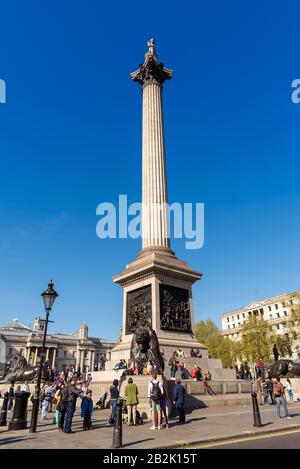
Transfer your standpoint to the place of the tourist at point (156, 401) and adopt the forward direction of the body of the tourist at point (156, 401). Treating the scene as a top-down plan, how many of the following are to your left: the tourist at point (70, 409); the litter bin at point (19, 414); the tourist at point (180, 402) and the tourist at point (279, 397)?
2

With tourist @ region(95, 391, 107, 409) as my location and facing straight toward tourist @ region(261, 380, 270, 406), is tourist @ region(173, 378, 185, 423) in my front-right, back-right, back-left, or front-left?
front-right

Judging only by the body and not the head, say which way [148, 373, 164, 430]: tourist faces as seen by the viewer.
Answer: away from the camera

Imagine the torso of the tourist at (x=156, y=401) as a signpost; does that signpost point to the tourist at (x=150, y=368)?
yes

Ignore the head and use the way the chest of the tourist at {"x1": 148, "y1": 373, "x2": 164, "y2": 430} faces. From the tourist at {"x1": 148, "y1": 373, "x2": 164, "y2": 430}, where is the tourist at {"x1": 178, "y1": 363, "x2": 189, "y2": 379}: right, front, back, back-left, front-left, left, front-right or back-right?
front

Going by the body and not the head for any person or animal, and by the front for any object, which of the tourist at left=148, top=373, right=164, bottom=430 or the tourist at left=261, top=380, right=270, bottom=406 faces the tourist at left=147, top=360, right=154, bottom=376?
the tourist at left=148, top=373, right=164, bottom=430

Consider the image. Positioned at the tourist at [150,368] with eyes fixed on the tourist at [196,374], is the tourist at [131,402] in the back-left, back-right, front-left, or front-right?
back-right

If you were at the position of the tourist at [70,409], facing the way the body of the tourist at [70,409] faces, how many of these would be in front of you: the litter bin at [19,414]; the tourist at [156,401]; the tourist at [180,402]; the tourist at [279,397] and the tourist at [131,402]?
4

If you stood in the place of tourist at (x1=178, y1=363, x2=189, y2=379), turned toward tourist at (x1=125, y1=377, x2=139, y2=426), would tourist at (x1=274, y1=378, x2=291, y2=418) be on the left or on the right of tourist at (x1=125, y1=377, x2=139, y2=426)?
left

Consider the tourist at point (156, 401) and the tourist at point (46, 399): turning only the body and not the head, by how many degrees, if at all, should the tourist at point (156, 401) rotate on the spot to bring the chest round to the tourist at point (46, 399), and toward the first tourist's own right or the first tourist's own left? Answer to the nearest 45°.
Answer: approximately 45° to the first tourist's own left

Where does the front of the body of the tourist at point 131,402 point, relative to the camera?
away from the camera

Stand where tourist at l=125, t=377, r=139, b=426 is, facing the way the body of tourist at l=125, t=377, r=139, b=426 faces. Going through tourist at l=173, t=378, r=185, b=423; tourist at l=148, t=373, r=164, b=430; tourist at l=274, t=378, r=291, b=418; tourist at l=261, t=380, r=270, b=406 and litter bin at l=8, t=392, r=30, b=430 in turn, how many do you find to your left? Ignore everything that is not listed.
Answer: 1

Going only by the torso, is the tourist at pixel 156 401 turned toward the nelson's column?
yes
